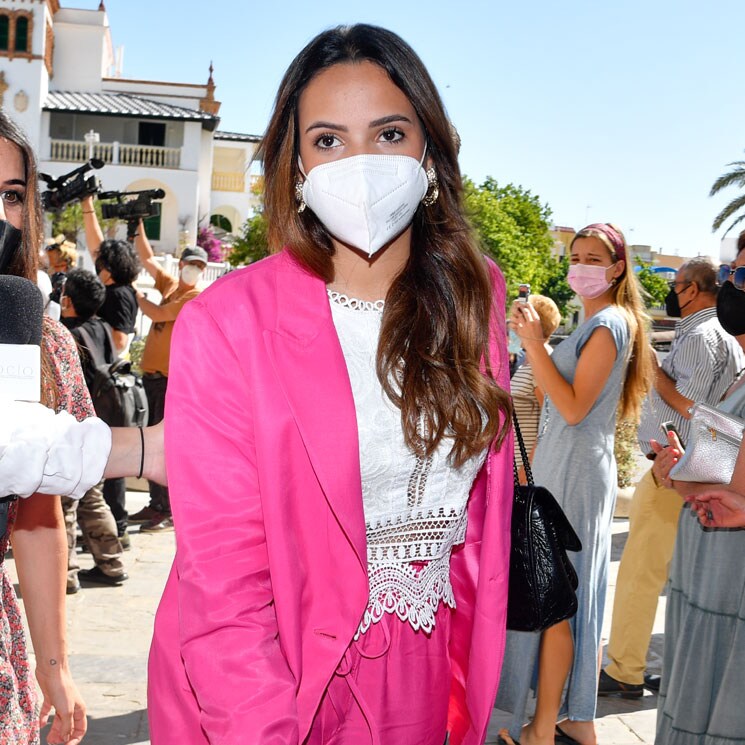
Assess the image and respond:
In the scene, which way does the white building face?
toward the camera

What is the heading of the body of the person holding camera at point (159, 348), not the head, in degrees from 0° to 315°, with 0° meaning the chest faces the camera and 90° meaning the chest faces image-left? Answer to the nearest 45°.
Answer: approximately 45°

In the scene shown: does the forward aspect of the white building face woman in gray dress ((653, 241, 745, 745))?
yes

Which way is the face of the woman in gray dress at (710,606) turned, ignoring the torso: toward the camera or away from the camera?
toward the camera

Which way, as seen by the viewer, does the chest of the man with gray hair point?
to the viewer's left

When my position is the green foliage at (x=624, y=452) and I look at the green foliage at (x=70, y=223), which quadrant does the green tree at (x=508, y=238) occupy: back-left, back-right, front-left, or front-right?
front-right

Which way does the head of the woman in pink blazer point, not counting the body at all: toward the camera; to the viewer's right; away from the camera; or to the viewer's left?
toward the camera

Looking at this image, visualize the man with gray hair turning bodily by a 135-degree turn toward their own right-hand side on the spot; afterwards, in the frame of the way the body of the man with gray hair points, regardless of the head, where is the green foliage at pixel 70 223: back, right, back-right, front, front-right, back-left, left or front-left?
left

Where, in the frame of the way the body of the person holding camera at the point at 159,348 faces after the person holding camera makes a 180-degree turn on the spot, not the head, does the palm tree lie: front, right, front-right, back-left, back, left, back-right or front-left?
front

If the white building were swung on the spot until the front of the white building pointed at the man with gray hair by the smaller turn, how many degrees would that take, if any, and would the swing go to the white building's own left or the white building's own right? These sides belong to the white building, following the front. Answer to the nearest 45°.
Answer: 0° — it already faces them

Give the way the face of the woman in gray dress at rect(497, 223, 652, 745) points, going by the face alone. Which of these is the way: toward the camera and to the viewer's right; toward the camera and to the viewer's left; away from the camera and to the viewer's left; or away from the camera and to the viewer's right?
toward the camera and to the viewer's left

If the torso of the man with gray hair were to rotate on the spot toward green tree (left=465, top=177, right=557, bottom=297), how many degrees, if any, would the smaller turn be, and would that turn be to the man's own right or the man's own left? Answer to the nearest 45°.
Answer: approximately 90° to the man's own right

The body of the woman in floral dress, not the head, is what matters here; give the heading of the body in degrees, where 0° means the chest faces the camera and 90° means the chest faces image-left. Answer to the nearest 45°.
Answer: approximately 0°

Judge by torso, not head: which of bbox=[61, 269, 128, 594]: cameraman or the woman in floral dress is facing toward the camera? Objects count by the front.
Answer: the woman in floral dress

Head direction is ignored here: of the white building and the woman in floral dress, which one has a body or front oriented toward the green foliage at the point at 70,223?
the white building
